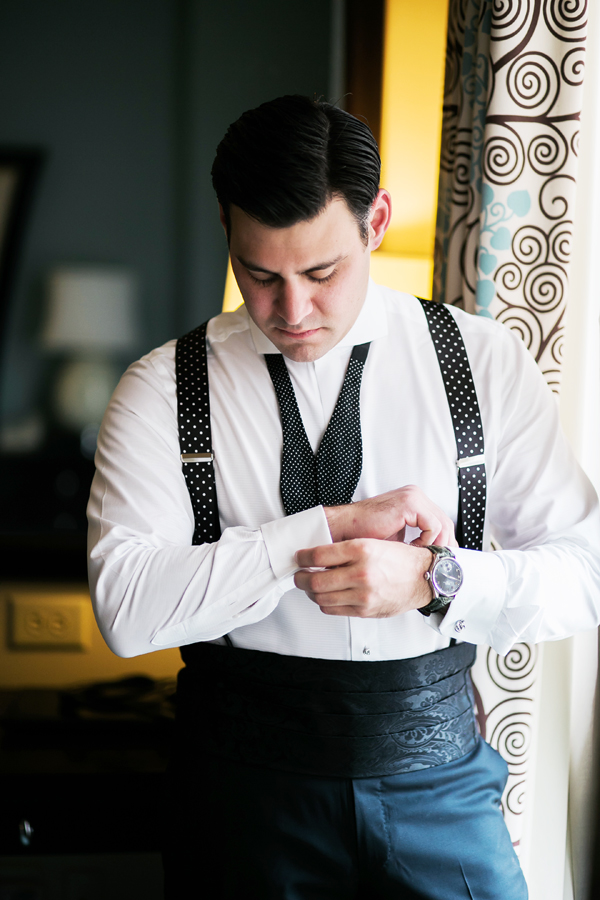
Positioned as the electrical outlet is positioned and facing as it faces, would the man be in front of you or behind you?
in front

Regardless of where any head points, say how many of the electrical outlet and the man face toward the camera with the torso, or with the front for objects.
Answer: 2

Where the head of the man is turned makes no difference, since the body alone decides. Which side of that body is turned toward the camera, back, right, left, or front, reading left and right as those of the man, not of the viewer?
front

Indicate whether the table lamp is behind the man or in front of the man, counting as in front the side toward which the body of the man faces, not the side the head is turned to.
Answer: behind
